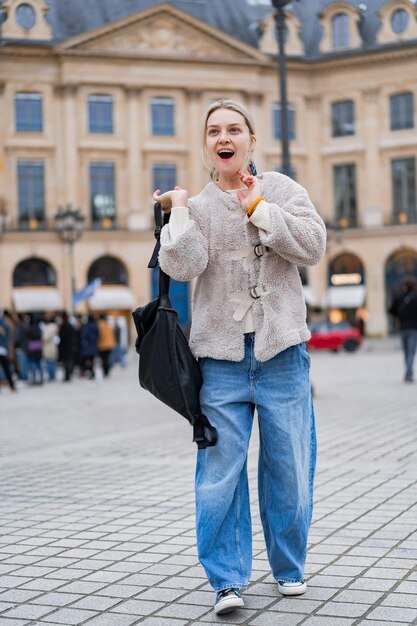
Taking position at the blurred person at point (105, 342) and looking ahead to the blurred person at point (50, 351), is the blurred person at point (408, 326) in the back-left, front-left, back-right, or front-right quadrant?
back-left

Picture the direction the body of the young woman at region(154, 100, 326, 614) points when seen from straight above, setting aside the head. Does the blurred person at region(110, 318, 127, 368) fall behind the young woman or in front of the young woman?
behind

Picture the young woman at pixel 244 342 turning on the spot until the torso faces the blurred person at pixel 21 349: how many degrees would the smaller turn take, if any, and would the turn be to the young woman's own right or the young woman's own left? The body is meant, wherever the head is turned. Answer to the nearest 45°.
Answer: approximately 180°

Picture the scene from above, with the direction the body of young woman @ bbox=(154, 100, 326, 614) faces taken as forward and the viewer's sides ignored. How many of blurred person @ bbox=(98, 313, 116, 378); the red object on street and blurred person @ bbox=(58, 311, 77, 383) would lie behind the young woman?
3

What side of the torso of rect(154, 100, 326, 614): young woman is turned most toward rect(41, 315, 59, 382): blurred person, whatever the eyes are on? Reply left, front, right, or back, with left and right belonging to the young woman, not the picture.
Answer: back

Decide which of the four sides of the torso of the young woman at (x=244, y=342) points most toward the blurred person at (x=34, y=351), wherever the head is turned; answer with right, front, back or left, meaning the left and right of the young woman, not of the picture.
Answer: back

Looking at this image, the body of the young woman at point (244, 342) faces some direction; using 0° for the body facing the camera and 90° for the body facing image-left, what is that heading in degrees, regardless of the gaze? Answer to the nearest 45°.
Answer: approximately 0°

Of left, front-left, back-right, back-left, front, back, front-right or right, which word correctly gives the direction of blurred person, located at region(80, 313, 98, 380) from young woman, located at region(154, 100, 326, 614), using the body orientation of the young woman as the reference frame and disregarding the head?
back

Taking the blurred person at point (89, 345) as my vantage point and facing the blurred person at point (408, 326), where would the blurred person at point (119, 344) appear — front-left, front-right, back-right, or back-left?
back-left

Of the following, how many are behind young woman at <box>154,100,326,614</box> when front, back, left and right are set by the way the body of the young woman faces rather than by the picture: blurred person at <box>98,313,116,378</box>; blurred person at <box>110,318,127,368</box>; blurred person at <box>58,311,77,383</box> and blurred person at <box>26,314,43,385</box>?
4

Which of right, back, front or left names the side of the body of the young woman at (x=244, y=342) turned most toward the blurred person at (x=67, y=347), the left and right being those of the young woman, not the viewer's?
back

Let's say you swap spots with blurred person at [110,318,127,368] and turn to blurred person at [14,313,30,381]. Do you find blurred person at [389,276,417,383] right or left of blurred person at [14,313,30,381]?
left

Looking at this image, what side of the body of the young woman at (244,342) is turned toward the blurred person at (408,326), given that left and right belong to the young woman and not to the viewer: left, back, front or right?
back

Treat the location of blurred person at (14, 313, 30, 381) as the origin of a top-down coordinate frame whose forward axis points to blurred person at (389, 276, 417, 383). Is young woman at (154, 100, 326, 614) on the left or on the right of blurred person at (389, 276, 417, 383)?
right
